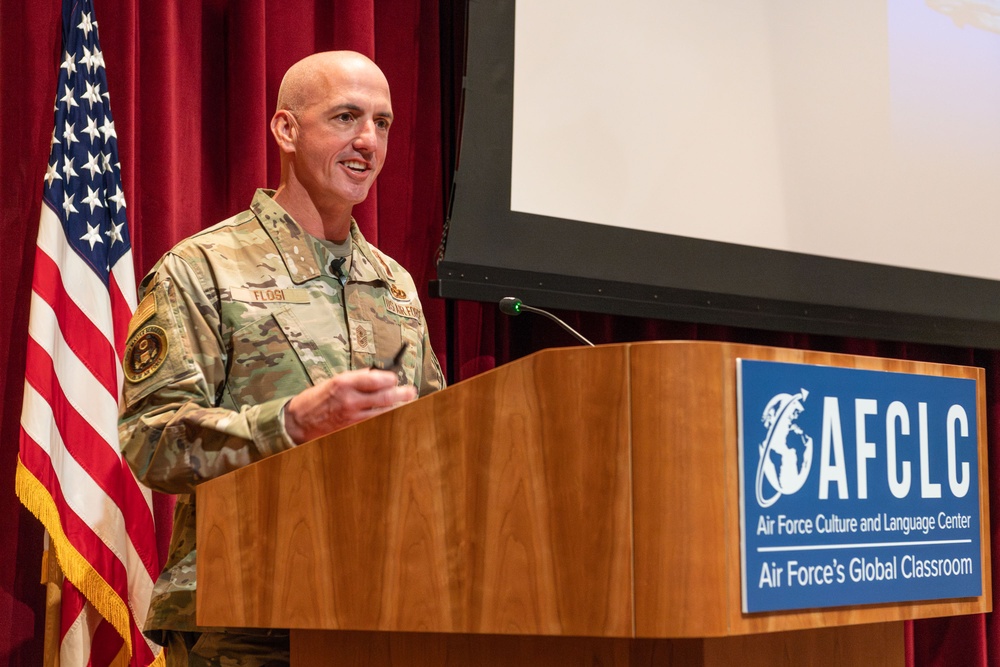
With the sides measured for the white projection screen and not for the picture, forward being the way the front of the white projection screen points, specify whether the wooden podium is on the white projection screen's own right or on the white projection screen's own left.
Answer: on the white projection screen's own right

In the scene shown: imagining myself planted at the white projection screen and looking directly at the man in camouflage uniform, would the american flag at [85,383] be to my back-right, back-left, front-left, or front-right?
front-right

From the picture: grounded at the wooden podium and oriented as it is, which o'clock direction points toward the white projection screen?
The white projection screen is roughly at 8 o'clock from the wooden podium.

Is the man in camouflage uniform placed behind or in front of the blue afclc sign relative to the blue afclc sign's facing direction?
behind

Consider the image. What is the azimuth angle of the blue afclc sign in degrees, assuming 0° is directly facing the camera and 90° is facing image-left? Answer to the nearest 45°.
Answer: approximately 315°

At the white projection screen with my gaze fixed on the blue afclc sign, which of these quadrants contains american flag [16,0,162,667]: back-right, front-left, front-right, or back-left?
front-right

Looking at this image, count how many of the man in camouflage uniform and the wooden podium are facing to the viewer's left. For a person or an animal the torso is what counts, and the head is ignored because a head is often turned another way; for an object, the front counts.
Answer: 0

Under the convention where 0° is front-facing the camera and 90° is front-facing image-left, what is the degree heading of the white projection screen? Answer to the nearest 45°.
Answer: approximately 315°

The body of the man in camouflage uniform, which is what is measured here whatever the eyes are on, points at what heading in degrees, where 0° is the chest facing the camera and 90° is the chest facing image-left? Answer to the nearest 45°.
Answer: approximately 315°
